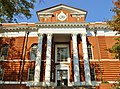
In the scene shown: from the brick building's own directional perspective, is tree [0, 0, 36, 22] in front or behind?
in front

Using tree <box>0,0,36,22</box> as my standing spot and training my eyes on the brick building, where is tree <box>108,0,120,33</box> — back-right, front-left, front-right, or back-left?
front-right

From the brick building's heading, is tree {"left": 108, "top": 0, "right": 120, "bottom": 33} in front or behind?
in front

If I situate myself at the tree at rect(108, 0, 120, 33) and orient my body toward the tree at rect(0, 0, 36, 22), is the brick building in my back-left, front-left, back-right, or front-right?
front-right

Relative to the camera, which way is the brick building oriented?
toward the camera
